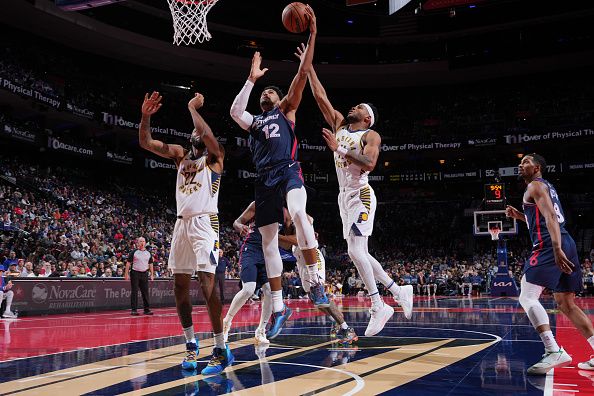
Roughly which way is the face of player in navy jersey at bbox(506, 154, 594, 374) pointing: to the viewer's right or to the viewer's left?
to the viewer's left

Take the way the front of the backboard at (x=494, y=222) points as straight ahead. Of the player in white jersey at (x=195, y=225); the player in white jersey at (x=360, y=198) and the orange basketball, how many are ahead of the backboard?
3

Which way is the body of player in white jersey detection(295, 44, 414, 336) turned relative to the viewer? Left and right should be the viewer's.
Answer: facing the viewer and to the left of the viewer

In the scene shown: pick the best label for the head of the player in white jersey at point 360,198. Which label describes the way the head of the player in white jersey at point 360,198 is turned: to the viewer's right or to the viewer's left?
to the viewer's left

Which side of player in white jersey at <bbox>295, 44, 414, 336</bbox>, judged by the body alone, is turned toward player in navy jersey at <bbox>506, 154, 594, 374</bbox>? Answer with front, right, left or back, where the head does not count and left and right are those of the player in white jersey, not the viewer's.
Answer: left

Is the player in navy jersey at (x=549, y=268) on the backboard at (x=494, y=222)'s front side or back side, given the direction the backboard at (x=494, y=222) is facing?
on the front side

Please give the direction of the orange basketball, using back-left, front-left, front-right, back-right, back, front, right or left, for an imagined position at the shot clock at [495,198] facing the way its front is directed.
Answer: front

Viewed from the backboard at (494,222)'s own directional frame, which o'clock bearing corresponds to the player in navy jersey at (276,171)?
The player in navy jersey is roughly at 12 o'clock from the backboard.

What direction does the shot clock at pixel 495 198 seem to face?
toward the camera

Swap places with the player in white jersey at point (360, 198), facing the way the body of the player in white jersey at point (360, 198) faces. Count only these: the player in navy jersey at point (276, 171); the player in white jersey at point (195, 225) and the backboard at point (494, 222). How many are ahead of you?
2

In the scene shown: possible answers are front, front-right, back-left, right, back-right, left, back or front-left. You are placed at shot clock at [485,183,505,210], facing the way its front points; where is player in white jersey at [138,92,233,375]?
front

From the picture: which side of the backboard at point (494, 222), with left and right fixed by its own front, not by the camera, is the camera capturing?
front

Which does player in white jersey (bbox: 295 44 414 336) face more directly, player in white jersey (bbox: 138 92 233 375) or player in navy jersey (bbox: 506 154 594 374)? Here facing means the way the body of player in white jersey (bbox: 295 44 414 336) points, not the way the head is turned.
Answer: the player in white jersey

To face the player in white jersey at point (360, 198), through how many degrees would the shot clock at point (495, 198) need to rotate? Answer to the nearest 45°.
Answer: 0° — it already faces them

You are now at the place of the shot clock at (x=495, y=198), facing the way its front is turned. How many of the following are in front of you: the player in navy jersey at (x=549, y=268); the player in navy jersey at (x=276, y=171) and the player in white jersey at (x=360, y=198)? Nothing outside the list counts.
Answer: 3

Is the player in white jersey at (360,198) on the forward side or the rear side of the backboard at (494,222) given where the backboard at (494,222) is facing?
on the forward side
